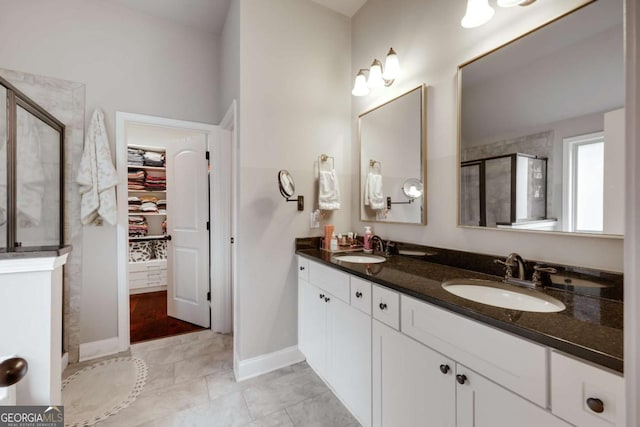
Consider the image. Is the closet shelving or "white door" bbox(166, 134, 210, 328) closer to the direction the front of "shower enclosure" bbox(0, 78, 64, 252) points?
the white door

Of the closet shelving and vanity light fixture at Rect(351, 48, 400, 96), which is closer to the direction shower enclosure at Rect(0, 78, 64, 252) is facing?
the vanity light fixture

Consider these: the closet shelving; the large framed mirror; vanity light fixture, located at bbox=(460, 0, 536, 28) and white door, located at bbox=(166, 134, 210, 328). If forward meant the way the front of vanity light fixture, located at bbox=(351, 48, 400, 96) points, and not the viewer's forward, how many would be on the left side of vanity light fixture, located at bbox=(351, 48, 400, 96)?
2

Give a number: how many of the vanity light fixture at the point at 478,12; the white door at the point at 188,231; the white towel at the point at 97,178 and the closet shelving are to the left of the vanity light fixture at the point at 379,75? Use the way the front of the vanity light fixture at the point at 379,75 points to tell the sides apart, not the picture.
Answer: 1

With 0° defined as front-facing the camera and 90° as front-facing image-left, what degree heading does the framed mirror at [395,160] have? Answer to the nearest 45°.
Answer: approximately 45°

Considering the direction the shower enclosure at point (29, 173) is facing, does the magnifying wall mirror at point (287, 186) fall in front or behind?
in front

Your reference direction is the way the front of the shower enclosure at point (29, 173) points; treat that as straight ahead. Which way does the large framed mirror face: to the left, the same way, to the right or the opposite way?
the opposite way

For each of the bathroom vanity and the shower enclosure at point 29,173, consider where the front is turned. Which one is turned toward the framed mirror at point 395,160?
the shower enclosure

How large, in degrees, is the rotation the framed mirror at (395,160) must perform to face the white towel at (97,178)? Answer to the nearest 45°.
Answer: approximately 45° to its right
